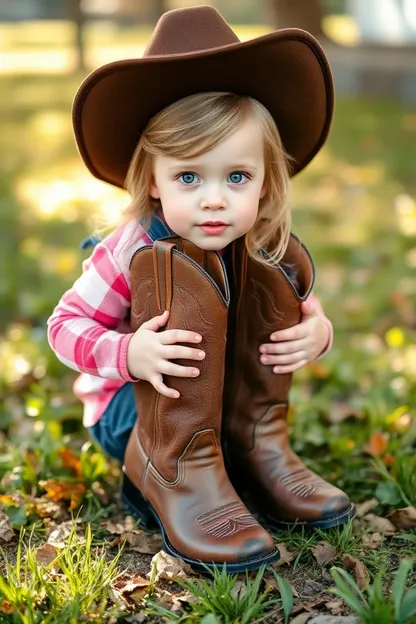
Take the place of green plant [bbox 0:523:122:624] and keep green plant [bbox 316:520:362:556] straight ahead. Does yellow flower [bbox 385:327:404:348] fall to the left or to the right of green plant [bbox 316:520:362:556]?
left

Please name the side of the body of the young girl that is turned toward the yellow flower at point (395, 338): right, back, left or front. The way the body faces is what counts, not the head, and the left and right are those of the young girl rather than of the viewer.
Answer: left

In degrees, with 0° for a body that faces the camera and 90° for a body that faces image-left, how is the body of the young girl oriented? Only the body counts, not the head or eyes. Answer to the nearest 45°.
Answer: approximately 315°
